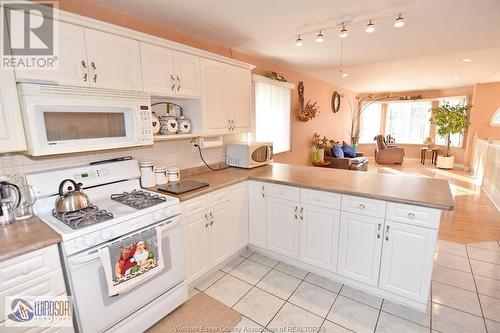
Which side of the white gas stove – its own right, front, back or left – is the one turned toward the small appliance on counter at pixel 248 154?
left

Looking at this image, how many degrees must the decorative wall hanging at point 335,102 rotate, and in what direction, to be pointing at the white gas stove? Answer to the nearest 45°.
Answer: approximately 45° to its right

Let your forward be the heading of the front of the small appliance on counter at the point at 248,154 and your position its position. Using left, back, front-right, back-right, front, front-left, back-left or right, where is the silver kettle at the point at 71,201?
right

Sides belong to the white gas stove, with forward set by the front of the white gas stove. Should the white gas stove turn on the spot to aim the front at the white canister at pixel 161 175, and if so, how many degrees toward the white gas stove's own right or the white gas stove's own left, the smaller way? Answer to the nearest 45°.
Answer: approximately 90° to the white gas stove's own left

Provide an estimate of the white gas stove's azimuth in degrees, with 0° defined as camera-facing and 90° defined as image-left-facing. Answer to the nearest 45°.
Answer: approximately 315°

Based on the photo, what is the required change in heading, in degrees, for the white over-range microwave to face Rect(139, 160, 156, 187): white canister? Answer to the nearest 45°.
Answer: approximately 90° to its left

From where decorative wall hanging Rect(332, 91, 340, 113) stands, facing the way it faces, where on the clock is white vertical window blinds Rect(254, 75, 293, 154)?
The white vertical window blinds is roughly at 2 o'clock from the decorative wall hanging.

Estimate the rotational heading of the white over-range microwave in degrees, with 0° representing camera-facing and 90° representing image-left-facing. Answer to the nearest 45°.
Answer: approximately 315°
